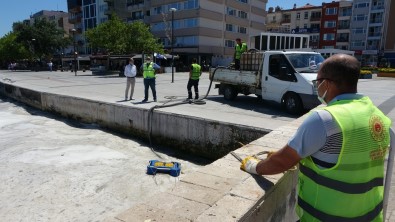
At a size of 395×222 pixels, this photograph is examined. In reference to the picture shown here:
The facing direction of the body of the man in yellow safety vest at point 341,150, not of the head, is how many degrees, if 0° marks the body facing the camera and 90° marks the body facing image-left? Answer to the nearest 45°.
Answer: approximately 135°

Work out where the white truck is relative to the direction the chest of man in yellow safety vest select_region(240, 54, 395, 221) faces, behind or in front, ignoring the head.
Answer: in front

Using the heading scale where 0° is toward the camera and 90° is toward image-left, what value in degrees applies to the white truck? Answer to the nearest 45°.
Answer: approximately 315°

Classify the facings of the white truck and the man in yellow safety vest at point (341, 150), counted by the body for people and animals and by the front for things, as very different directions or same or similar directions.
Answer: very different directions

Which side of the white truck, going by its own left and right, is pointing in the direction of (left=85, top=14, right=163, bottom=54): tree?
back

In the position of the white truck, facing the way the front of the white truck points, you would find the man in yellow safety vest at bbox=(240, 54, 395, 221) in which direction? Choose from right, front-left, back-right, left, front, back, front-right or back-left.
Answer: front-right
